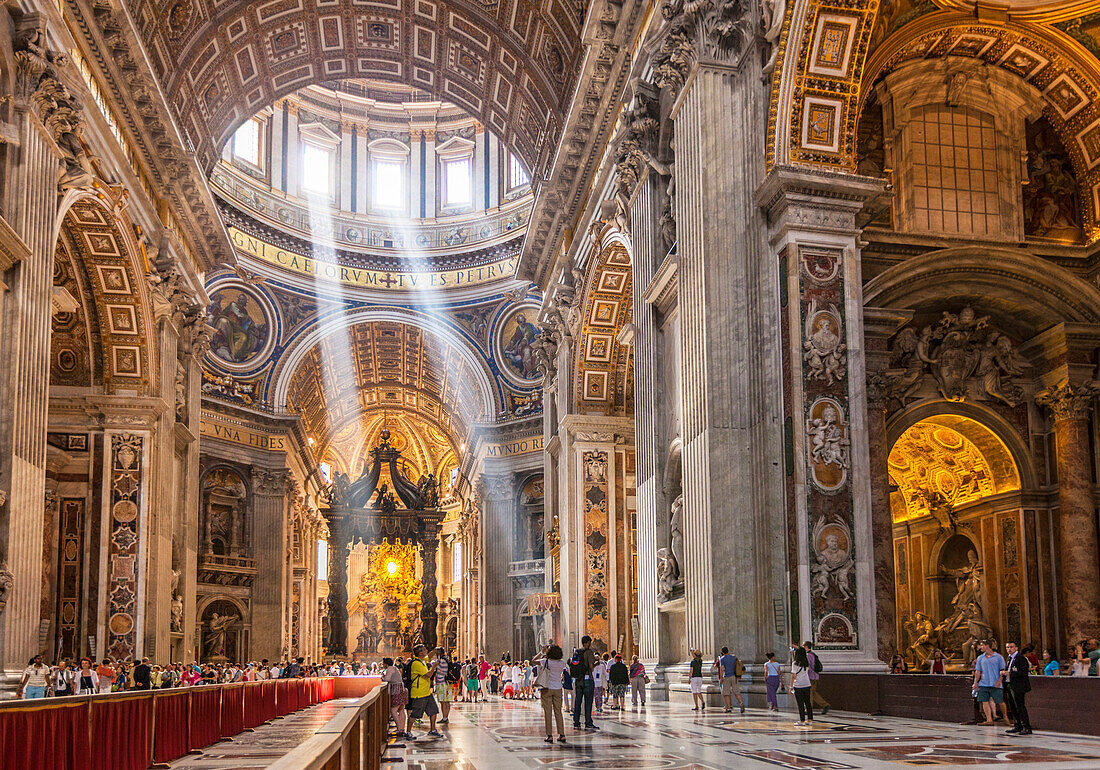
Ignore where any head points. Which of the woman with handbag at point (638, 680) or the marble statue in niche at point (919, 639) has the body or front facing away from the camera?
the woman with handbag

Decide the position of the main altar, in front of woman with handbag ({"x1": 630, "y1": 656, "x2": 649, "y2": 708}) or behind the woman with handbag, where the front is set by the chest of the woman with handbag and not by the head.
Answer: in front

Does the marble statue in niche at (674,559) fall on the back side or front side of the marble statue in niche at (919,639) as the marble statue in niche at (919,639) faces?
on the front side

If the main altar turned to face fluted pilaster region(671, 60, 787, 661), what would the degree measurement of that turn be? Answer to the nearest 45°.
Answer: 0° — it already faces it

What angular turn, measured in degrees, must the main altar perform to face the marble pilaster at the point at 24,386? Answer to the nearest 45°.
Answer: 0° — it already faces it

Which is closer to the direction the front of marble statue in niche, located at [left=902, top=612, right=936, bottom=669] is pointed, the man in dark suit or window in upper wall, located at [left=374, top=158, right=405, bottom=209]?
the man in dark suit

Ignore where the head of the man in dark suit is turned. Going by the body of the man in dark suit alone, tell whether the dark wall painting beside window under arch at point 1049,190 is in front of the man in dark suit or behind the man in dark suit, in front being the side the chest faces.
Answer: behind
